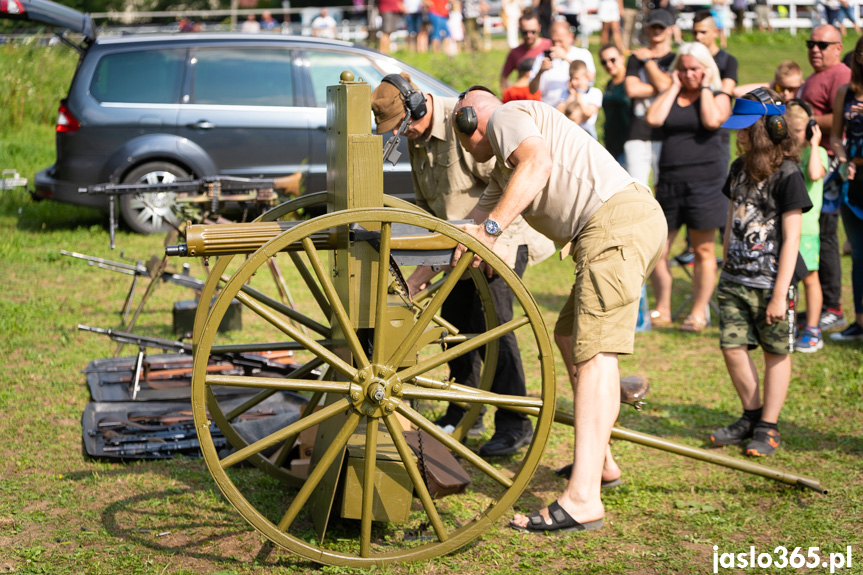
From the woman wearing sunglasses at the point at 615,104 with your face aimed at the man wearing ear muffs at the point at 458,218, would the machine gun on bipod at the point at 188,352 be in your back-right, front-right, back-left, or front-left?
front-right

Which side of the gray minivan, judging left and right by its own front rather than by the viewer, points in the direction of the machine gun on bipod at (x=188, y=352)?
right

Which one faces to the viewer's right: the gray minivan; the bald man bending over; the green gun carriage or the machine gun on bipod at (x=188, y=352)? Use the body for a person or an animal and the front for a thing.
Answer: the gray minivan

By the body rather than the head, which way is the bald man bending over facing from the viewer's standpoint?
to the viewer's left

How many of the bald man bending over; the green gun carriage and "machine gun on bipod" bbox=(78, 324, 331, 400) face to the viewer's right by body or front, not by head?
0

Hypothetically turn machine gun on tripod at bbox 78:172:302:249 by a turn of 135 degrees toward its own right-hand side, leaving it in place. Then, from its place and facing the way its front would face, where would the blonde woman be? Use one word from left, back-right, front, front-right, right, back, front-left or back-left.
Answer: front-right

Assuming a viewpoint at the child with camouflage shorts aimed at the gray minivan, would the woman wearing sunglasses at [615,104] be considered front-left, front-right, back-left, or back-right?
front-right

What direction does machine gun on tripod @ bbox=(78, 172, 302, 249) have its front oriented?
to the viewer's left

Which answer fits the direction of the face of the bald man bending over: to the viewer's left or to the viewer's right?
to the viewer's left

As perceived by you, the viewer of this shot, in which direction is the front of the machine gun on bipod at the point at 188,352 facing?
facing to the left of the viewer

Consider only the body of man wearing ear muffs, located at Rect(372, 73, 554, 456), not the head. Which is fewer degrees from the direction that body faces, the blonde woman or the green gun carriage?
the green gun carriage

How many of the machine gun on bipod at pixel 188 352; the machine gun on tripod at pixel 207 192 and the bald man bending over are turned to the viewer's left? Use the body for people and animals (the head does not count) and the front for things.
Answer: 3

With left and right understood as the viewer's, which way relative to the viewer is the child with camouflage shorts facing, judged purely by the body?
facing the viewer and to the left of the viewer

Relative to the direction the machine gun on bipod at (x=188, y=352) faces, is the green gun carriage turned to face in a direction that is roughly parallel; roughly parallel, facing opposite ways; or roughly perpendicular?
roughly parallel

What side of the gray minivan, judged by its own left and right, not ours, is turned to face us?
right

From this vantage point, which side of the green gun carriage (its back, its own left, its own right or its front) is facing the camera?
left

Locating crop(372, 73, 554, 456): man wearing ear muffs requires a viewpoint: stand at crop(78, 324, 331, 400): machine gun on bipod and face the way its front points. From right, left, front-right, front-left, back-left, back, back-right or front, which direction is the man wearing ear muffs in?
back-left

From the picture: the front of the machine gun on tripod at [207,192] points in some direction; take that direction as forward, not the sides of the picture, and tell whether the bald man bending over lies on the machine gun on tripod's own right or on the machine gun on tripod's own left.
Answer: on the machine gun on tripod's own left
